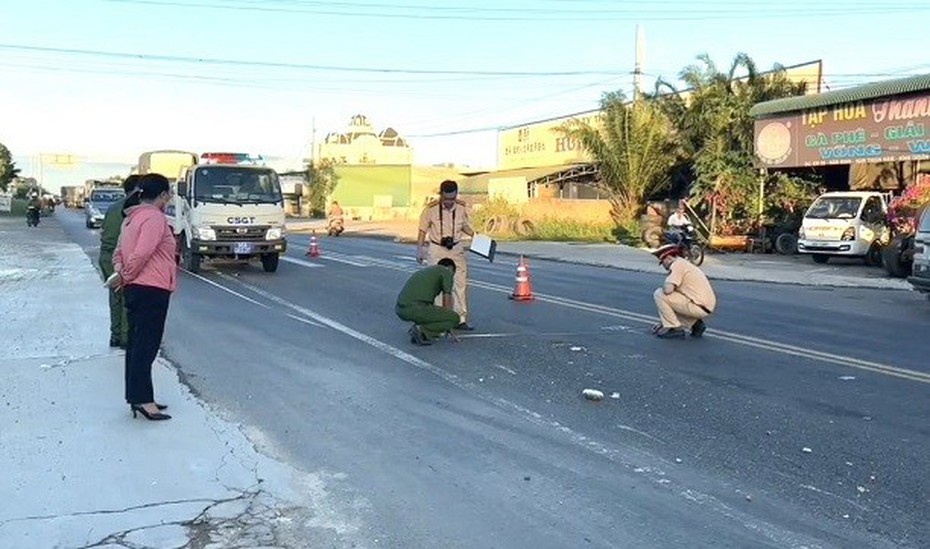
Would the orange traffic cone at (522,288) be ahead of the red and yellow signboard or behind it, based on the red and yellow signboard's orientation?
ahead

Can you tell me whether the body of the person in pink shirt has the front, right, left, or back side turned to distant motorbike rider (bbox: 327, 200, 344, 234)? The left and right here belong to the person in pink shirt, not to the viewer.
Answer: left

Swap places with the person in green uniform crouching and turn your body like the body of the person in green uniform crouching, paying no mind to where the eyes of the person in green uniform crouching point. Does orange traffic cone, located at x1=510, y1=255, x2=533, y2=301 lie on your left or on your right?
on your left

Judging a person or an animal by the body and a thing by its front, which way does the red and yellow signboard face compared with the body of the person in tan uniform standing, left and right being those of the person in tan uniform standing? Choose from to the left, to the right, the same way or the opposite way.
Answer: to the right

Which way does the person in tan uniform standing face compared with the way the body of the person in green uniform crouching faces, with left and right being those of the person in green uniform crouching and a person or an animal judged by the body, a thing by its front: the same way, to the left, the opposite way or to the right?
to the right

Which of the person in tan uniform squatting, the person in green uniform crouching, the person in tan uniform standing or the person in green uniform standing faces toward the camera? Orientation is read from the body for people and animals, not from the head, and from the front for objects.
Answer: the person in tan uniform standing

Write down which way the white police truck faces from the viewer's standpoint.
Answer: facing the viewer

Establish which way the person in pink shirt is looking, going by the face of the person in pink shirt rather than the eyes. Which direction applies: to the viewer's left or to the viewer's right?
to the viewer's right

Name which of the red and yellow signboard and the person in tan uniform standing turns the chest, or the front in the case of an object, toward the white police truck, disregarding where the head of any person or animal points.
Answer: the red and yellow signboard

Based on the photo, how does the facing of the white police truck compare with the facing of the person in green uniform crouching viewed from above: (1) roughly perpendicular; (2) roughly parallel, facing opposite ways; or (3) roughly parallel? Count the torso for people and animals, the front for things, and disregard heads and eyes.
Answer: roughly perpendicular

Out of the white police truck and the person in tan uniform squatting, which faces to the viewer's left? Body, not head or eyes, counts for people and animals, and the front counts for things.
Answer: the person in tan uniform squatting

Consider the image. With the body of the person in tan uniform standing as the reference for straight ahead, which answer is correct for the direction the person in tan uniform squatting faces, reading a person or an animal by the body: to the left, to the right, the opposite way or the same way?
to the right

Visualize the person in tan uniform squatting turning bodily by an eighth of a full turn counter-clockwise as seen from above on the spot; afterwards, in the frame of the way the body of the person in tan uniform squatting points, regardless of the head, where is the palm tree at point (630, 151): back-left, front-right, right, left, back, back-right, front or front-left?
back-right

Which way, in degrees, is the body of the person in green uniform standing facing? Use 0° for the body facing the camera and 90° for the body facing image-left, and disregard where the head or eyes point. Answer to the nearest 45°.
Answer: approximately 270°

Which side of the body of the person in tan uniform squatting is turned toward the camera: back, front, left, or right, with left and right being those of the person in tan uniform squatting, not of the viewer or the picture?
left

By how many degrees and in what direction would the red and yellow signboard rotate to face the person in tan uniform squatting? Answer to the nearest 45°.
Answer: approximately 45° to its left

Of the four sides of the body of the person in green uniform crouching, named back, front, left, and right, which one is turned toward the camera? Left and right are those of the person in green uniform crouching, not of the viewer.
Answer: right

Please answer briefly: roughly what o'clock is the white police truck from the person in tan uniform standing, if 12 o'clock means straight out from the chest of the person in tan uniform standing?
The white police truck is roughly at 5 o'clock from the person in tan uniform standing.

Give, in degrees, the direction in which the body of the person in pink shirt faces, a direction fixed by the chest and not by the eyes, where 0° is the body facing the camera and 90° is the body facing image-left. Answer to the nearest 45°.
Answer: approximately 270°
